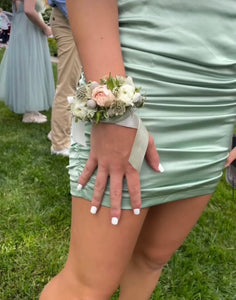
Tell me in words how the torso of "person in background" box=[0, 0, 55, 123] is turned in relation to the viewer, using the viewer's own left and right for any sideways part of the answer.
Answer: facing to the right of the viewer

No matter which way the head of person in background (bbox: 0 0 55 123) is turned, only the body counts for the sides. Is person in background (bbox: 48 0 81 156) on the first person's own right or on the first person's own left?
on the first person's own right
